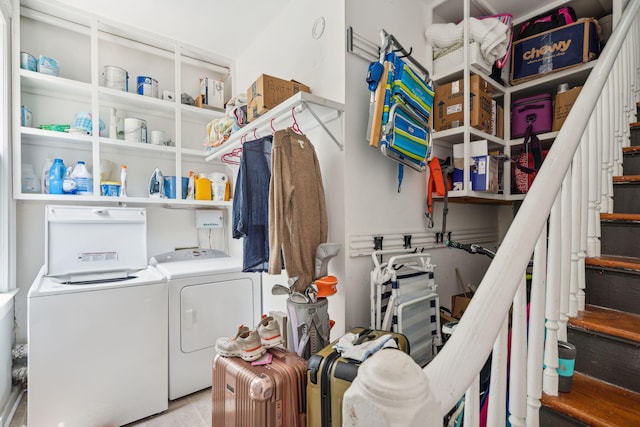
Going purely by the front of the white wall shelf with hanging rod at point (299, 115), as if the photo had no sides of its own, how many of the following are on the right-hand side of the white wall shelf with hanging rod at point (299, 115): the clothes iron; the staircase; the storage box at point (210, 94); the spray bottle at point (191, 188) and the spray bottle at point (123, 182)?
4

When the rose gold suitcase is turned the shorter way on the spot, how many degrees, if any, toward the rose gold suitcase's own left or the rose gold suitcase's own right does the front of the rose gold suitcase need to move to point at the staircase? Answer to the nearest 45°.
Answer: approximately 90° to the rose gold suitcase's own left

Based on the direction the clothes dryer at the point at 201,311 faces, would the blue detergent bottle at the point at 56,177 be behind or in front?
behind

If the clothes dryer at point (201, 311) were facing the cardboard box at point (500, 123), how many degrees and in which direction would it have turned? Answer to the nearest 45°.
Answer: approximately 45° to its left

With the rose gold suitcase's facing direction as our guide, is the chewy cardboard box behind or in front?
behind

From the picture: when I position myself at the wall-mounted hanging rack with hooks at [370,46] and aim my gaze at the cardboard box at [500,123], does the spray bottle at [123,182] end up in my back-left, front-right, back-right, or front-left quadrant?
back-left
